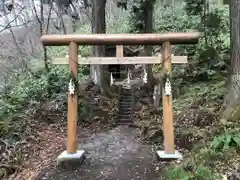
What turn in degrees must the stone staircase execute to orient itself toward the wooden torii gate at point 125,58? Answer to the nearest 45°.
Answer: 0° — it already faces it

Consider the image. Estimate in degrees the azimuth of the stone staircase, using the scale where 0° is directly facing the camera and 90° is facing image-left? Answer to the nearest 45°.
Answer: approximately 0°

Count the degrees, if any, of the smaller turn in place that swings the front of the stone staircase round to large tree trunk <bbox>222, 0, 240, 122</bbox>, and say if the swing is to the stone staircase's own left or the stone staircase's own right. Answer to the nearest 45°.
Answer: approximately 45° to the stone staircase's own left
